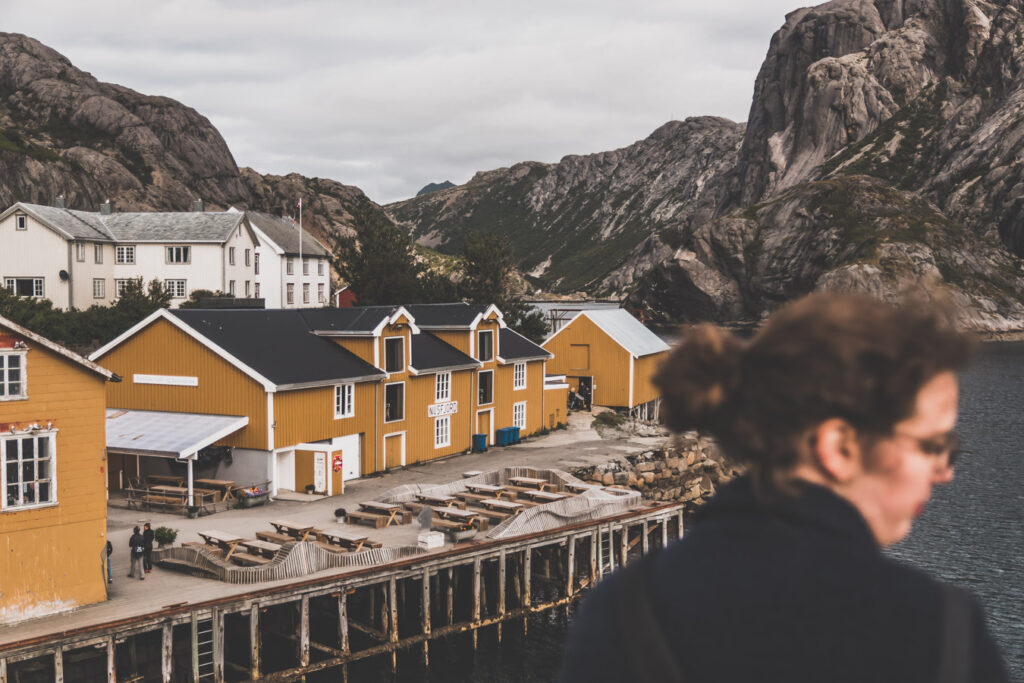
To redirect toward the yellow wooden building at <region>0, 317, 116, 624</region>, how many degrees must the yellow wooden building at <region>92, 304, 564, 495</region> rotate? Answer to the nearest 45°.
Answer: approximately 45° to its right

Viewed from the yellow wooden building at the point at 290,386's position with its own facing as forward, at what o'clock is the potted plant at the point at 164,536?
The potted plant is roughly at 2 o'clock from the yellow wooden building.

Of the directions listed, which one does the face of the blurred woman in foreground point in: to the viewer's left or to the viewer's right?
to the viewer's right

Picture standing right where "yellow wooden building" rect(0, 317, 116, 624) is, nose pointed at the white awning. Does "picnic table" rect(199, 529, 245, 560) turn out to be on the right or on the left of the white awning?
right

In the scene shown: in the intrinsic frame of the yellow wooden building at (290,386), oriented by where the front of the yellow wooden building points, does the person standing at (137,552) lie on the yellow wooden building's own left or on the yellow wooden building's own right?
on the yellow wooden building's own right

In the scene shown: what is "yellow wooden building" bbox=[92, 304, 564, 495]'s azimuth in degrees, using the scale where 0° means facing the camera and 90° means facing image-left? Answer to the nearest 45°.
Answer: approximately 315°

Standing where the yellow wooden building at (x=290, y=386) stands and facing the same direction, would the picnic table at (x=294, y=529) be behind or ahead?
ahead
